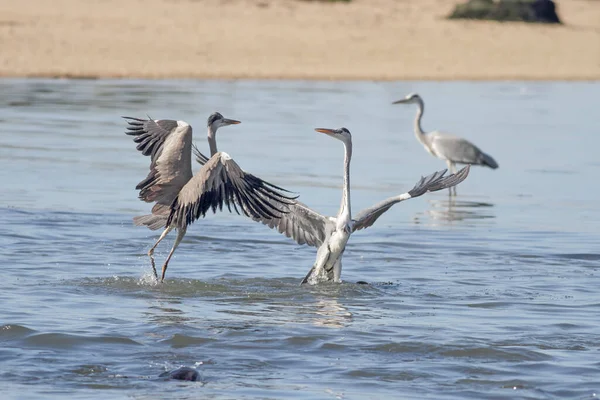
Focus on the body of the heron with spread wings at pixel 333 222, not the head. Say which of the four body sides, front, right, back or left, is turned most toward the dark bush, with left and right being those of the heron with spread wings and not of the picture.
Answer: back

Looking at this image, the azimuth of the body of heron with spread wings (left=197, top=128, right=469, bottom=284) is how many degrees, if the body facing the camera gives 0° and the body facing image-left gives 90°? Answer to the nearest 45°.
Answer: approximately 0°

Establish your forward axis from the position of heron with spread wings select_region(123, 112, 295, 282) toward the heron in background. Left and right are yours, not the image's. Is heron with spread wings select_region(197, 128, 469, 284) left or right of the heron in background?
right

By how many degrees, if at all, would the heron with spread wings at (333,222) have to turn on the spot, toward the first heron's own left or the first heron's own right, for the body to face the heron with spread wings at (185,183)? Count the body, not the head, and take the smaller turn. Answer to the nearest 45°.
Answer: approximately 45° to the first heron's own right

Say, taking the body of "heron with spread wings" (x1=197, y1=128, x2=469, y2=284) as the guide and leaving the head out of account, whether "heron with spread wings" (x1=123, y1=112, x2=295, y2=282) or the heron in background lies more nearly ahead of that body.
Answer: the heron with spread wings

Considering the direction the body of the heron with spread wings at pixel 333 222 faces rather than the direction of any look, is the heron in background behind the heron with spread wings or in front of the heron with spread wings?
behind

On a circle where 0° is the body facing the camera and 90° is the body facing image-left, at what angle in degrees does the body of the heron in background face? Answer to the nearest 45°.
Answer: approximately 90°

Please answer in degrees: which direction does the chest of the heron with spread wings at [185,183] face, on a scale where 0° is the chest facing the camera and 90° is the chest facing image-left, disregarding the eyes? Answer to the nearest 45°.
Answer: approximately 225°

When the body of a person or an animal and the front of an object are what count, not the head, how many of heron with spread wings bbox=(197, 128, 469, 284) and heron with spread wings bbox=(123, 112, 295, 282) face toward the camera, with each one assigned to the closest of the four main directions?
1

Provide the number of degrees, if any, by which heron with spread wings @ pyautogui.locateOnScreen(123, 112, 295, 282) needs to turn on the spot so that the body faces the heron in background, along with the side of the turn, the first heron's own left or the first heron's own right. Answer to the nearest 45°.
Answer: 0° — it already faces it

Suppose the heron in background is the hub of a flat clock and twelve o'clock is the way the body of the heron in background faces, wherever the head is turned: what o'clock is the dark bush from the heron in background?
The dark bush is roughly at 3 o'clock from the heron in background.
